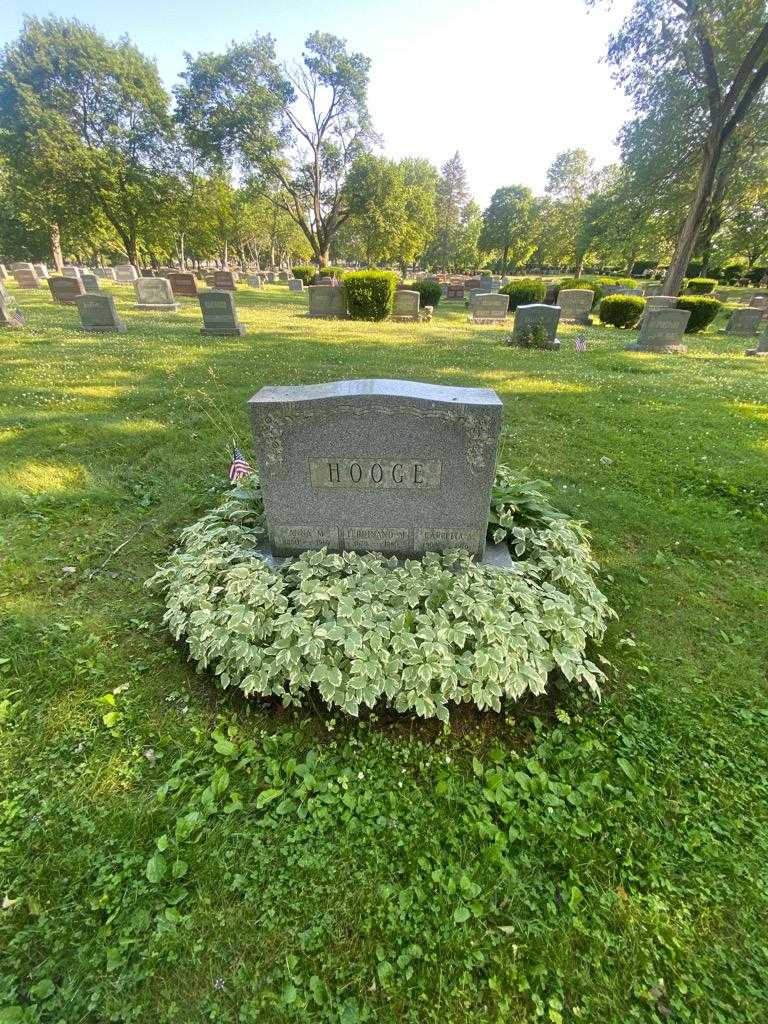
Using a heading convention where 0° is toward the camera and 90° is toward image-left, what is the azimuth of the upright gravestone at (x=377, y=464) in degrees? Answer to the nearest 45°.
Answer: approximately 0°

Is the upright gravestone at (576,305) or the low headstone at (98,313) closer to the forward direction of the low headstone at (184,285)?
the low headstone

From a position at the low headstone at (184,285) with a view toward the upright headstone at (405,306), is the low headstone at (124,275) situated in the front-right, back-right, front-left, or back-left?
back-left

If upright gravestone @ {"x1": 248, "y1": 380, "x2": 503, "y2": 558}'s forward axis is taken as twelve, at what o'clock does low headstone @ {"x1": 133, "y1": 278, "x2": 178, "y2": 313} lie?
The low headstone is roughly at 5 o'clock from the upright gravestone.

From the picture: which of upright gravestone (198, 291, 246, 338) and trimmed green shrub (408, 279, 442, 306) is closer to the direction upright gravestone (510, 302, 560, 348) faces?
the upright gravestone

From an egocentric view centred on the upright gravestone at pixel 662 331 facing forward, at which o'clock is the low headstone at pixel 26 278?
The low headstone is roughly at 3 o'clock from the upright gravestone.

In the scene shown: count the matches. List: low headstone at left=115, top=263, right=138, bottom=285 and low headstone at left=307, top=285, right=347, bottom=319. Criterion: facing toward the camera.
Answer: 2

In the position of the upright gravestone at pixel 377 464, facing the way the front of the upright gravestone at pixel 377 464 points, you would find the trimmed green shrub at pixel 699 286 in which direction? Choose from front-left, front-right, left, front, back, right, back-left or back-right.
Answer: back-left

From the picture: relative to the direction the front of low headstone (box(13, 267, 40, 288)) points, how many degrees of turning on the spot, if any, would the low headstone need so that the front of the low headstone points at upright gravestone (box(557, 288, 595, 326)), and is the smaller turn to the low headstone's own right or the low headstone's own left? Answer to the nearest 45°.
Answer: approximately 45° to the low headstone's own left

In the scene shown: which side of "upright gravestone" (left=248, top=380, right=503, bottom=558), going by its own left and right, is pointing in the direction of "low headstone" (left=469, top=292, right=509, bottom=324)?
back
